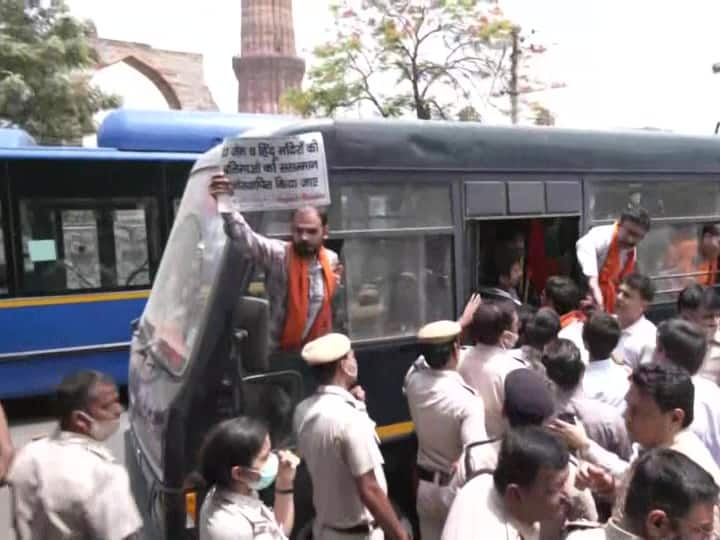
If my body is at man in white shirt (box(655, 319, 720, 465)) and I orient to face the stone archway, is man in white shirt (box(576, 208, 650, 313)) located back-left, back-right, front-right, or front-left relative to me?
front-right

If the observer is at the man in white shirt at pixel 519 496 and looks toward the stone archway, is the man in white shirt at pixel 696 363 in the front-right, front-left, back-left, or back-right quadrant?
front-right

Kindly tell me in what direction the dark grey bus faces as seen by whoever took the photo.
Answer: facing the viewer and to the left of the viewer

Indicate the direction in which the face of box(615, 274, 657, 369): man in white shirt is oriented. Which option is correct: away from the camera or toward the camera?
toward the camera

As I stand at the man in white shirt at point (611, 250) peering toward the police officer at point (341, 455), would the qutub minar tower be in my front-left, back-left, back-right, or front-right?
back-right

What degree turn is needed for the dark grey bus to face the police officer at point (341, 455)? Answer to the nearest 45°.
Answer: approximately 45° to its left

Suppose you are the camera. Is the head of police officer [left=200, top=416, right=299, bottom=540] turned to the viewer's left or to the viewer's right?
to the viewer's right

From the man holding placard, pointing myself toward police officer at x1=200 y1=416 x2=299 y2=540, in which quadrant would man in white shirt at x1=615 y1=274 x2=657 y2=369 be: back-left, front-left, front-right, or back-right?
back-left

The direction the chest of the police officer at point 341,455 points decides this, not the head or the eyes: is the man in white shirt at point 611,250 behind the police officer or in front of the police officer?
in front
